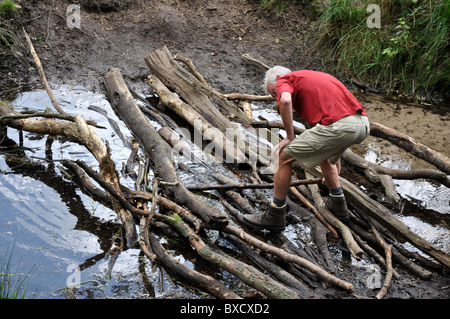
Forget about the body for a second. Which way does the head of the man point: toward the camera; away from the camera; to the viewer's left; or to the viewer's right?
to the viewer's left

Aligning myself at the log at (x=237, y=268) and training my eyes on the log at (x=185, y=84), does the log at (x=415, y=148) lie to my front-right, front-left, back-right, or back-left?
front-right

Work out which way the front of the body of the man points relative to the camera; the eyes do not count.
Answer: to the viewer's left

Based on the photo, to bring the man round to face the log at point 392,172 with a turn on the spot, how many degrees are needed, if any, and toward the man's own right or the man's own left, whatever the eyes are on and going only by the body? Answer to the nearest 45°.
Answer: approximately 135° to the man's own right

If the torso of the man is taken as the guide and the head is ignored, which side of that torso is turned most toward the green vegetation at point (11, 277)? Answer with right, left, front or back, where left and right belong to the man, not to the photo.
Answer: front
